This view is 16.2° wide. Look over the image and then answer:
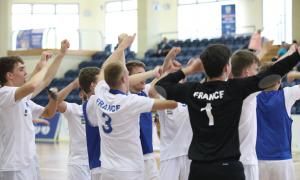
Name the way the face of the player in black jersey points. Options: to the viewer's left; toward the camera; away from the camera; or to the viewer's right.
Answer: away from the camera

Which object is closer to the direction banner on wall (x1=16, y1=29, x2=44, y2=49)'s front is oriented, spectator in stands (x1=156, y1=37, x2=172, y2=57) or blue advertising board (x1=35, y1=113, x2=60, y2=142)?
the blue advertising board

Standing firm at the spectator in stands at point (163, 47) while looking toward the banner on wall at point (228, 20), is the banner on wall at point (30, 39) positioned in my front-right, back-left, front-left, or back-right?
back-left

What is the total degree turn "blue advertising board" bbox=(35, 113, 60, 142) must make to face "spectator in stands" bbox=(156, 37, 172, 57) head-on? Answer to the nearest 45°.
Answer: approximately 135° to its left

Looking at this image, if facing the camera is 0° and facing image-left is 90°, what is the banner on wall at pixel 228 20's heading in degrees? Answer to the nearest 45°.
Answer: approximately 0°

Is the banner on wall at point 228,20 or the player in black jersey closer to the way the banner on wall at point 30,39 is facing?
the player in black jersey

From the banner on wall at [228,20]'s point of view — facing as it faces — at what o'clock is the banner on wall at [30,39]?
the banner on wall at [30,39] is roughly at 3 o'clock from the banner on wall at [228,20].

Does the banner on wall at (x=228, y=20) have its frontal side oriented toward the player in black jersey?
yes
